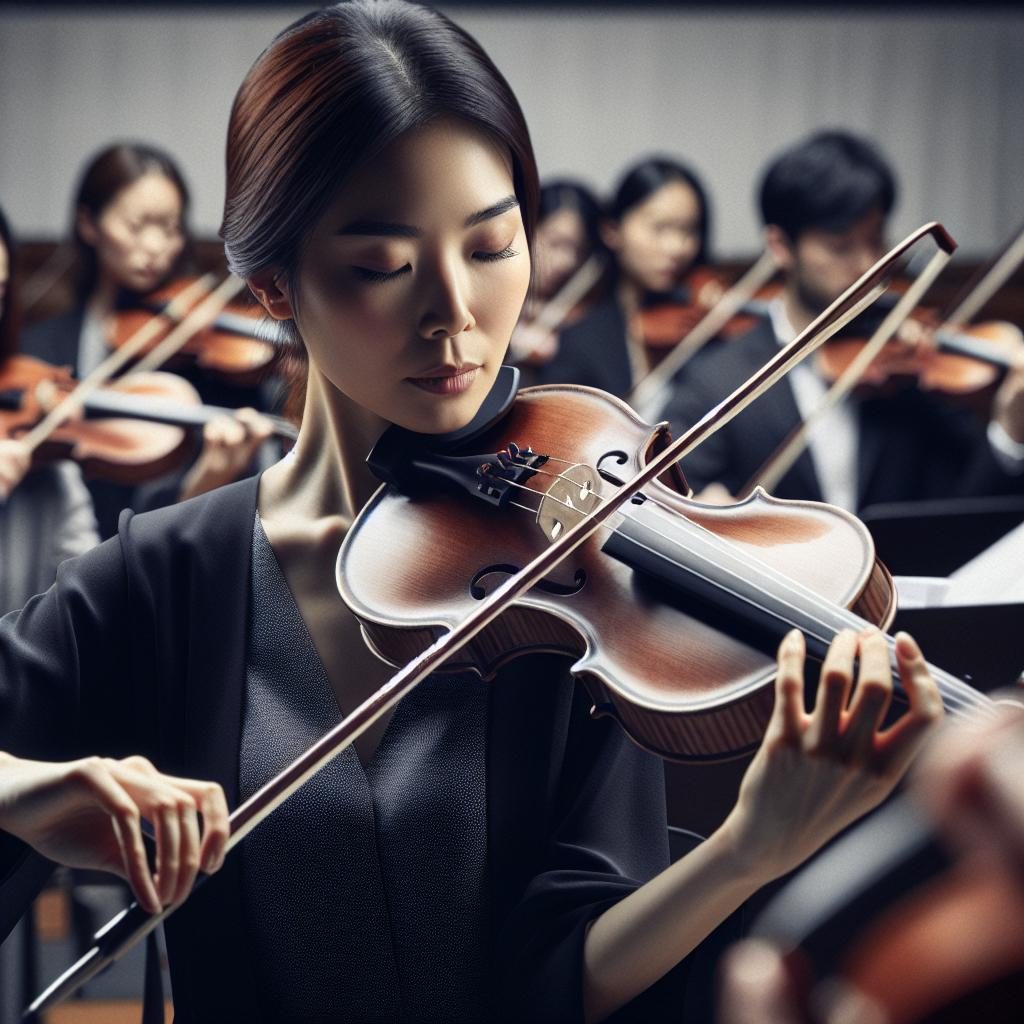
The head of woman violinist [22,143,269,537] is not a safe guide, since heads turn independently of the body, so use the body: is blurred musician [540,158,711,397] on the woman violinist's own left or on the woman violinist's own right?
on the woman violinist's own left

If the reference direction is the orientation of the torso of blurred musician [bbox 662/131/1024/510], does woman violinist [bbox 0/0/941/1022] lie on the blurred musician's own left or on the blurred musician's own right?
on the blurred musician's own right

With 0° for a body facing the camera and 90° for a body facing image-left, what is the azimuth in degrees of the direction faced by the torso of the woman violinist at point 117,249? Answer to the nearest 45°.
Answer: approximately 315°

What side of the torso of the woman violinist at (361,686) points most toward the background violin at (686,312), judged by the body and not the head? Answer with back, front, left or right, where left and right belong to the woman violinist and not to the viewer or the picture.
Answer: back
